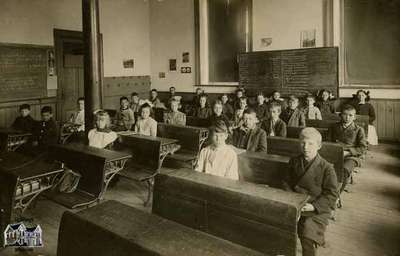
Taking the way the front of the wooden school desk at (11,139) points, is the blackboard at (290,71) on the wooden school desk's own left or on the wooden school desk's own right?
on the wooden school desk's own left

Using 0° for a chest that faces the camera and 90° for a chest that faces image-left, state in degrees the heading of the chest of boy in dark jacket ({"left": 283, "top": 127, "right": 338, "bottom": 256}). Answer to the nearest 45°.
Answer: approximately 45°

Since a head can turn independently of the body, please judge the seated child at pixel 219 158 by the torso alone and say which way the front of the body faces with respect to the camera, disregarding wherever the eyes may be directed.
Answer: toward the camera

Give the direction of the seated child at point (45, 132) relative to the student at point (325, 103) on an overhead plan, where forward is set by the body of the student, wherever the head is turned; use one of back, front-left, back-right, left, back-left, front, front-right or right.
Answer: front-right

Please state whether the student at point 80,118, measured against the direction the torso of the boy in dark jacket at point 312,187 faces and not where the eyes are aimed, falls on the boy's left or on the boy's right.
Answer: on the boy's right

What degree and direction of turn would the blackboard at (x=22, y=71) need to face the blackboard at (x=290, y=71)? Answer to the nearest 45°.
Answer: approximately 45° to its left

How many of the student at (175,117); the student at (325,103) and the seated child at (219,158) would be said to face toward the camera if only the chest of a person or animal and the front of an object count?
3

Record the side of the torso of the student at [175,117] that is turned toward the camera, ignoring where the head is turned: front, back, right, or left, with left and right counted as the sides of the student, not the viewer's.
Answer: front

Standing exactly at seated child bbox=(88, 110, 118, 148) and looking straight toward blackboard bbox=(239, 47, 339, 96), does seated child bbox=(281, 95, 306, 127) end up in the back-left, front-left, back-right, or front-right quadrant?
front-right

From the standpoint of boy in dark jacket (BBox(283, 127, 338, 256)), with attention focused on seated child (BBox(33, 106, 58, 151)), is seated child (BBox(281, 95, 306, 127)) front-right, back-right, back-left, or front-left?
front-right

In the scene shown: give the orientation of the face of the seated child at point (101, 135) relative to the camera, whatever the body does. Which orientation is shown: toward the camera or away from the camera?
toward the camera

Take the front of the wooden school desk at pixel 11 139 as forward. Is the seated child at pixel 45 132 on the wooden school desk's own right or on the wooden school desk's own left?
on the wooden school desk's own left
